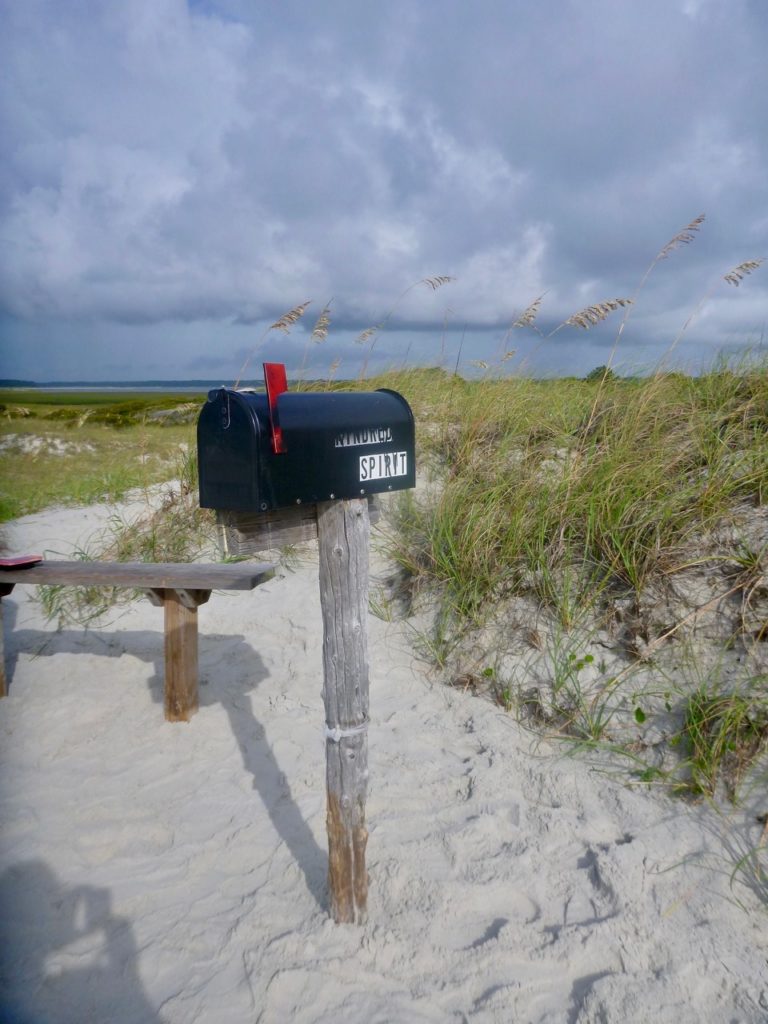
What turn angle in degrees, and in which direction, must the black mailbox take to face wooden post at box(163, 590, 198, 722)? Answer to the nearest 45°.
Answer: approximately 135° to its right

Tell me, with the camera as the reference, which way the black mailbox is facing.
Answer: facing the viewer and to the left of the viewer
